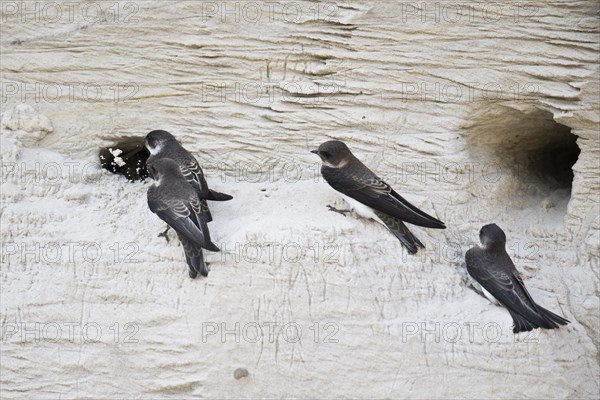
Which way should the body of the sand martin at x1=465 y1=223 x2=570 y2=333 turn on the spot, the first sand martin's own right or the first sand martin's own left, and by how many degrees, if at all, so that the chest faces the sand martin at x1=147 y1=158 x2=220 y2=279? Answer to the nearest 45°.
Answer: approximately 45° to the first sand martin's own left

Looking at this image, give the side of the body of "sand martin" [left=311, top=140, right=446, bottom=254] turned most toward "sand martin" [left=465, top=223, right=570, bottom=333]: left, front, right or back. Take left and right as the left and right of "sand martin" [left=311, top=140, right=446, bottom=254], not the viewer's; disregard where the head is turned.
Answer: back

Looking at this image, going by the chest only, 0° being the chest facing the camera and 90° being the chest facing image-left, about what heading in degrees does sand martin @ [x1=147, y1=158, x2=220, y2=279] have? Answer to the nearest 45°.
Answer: approximately 135°

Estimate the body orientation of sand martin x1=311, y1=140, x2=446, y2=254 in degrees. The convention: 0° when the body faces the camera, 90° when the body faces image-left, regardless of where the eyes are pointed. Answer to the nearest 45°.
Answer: approximately 90°

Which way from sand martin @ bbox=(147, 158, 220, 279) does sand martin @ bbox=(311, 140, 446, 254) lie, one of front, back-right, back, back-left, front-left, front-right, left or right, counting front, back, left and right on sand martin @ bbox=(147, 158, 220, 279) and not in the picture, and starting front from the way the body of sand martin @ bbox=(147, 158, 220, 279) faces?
back-right

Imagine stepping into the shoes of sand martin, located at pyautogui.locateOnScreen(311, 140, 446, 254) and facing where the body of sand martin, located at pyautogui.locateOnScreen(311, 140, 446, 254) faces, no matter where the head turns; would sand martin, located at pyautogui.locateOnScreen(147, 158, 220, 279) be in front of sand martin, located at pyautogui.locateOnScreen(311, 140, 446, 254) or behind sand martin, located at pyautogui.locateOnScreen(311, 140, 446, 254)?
in front

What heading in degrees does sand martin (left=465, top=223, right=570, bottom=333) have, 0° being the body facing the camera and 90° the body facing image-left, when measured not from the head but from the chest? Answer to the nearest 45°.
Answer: approximately 135°

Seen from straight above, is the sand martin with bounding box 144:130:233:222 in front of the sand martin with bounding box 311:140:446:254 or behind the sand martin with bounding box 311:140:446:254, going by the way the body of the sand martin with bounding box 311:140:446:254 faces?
in front
